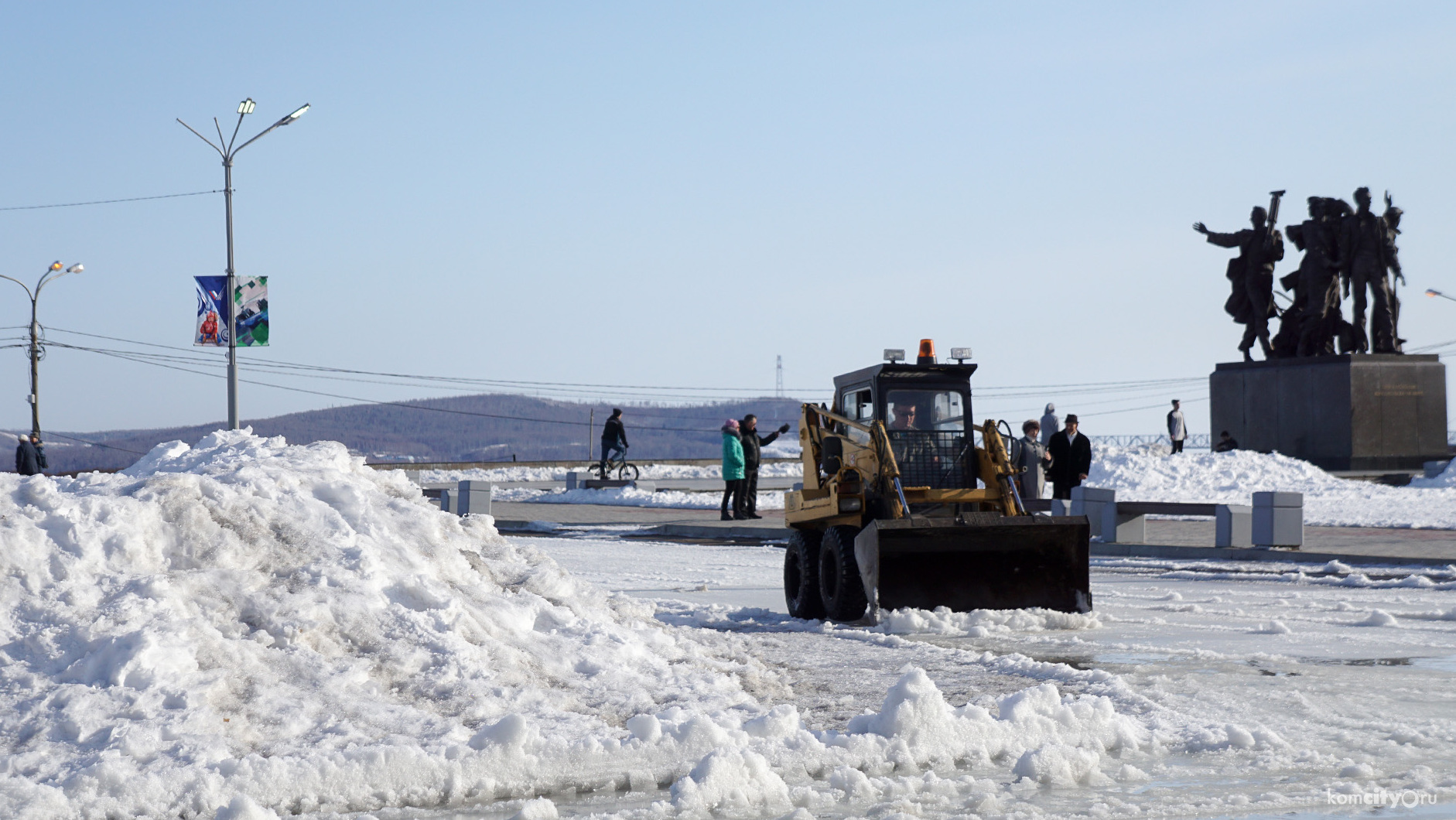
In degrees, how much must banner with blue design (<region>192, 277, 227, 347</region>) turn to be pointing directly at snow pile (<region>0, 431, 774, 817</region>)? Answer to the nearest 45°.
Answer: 0° — it already faces it

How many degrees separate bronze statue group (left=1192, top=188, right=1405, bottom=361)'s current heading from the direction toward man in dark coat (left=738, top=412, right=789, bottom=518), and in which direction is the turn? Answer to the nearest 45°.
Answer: approximately 45° to its right

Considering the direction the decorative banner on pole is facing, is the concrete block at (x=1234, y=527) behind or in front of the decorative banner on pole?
in front

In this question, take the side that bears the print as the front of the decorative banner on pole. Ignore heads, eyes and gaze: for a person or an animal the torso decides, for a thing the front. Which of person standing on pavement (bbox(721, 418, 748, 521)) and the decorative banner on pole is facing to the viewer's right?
the person standing on pavement

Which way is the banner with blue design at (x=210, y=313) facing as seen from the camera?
toward the camera

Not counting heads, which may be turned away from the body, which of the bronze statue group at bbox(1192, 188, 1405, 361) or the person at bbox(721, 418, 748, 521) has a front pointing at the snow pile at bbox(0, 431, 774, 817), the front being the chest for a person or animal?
the bronze statue group

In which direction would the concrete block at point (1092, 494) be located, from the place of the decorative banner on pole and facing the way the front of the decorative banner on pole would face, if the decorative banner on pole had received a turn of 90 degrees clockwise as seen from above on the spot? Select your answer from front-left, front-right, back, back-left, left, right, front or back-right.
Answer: back-left

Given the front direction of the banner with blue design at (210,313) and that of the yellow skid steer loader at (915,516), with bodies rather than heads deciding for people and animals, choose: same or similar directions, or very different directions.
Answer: same or similar directions

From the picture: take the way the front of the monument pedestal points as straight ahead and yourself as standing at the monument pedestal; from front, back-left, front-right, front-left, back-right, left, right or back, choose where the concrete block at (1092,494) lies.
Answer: front-right

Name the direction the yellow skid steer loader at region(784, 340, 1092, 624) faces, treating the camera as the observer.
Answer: facing the viewer and to the right of the viewer

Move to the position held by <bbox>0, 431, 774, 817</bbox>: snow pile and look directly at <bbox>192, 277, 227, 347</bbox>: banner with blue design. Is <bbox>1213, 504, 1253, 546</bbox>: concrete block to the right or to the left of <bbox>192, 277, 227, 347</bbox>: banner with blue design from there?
right

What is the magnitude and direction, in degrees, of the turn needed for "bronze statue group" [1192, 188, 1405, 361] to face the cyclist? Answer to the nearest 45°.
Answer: approximately 45° to its right
